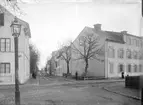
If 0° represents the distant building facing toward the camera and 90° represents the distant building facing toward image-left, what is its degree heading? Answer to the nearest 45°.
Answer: approximately 315°
